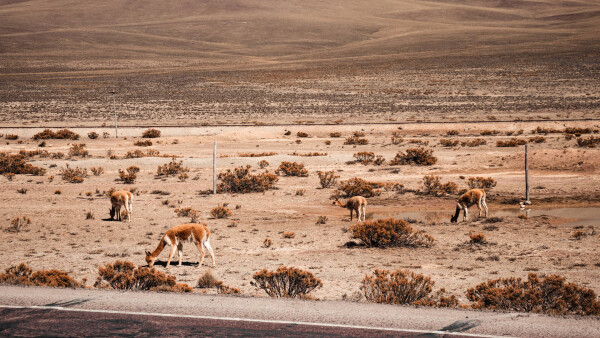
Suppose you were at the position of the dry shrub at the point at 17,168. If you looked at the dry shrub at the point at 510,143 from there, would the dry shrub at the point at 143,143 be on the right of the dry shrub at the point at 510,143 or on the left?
left

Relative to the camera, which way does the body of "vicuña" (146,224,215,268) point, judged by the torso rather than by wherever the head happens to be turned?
to the viewer's left

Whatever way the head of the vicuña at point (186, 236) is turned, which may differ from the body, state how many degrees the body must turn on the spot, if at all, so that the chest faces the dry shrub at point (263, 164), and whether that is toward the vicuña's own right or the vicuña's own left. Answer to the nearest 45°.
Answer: approximately 90° to the vicuña's own right

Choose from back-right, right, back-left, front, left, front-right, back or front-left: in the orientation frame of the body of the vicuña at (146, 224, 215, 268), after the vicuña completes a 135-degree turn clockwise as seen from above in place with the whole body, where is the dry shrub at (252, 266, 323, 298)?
right

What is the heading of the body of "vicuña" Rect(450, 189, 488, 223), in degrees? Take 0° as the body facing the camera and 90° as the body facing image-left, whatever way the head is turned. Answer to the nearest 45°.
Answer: approximately 45°

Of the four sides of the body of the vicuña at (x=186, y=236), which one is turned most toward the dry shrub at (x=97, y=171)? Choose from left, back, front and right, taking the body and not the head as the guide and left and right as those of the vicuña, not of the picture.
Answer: right

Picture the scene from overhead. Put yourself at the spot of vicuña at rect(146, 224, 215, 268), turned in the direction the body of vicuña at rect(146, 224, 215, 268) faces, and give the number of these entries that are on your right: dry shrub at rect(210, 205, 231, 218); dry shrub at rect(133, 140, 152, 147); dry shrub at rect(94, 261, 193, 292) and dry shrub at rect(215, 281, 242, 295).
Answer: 2

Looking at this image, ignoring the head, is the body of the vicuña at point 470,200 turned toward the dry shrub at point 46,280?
yes

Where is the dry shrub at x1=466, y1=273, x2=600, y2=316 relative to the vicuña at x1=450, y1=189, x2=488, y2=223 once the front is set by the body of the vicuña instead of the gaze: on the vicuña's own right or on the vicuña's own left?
on the vicuña's own left

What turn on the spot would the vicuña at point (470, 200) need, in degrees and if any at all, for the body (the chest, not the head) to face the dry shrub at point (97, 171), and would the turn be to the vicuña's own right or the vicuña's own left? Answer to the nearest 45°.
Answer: approximately 45° to the vicuña's own right
